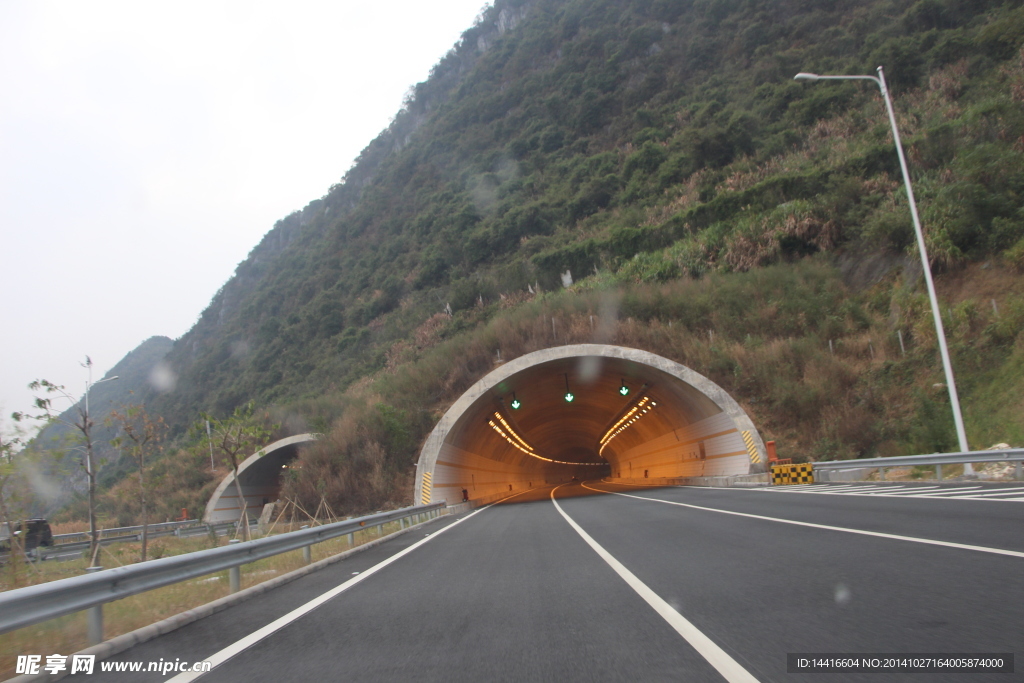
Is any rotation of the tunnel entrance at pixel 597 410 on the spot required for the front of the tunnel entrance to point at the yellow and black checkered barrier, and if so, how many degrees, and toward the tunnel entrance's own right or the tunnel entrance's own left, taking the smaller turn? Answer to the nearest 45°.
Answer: approximately 45° to the tunnel entrance's own left

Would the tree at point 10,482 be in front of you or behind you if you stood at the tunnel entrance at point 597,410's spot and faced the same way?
in front

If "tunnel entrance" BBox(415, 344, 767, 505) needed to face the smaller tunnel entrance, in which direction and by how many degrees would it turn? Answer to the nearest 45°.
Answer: approximately 90° to its right

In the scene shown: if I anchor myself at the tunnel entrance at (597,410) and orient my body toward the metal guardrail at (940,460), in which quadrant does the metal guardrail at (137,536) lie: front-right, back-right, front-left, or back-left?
back-right

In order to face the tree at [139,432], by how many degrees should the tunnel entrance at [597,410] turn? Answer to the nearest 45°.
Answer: approximately 45° to its right

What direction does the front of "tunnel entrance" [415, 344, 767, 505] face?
toward the camera

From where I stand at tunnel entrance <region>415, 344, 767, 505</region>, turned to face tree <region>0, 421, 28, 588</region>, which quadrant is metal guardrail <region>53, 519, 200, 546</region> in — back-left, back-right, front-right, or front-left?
front-right

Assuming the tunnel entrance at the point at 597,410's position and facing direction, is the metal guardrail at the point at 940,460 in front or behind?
in front

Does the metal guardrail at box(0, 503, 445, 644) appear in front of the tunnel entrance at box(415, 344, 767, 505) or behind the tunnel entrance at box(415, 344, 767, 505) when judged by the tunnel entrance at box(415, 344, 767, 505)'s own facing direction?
in front

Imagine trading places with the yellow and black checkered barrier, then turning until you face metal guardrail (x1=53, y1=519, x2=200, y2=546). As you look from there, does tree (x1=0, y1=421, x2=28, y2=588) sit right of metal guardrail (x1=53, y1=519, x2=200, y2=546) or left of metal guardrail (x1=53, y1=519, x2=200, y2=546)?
left

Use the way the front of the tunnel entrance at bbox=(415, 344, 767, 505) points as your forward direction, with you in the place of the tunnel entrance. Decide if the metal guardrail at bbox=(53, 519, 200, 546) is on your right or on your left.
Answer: on your right
